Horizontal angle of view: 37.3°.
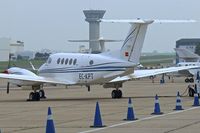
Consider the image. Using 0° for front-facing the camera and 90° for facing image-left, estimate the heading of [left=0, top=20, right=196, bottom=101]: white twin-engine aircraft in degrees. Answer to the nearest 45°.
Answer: approximately 135°
